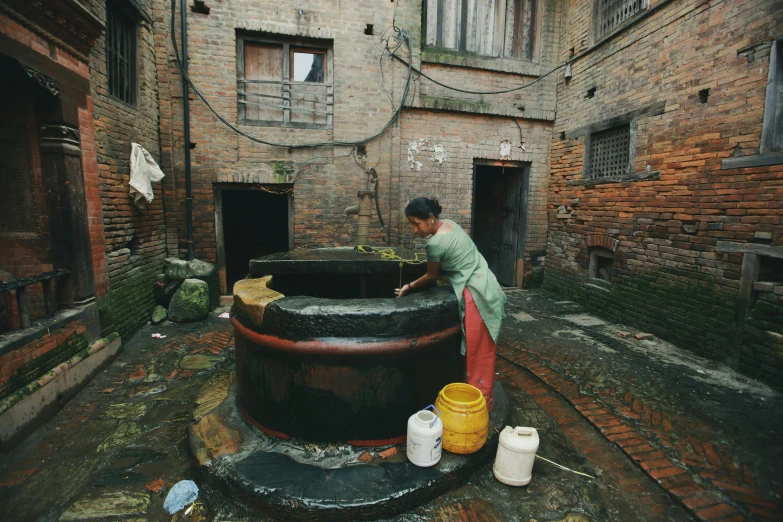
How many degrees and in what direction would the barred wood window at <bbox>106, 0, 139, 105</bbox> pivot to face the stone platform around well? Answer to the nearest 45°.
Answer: approximately 45° to its right

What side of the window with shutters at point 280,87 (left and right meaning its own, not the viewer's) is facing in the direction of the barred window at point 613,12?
left

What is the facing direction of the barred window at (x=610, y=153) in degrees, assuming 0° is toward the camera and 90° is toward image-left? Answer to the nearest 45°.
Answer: approximately 45°

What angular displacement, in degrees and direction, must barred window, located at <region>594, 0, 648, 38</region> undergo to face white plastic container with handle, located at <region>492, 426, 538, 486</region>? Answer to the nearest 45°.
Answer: approximately 45° to its left

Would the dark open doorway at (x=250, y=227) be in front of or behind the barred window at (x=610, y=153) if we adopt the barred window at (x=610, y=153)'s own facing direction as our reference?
in front

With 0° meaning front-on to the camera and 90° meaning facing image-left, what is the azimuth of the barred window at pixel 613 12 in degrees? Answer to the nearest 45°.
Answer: approximately 45°

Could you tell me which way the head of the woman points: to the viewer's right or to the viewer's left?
to the viewer's left

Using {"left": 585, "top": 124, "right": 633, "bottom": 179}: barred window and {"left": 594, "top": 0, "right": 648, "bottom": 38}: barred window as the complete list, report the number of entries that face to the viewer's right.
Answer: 0

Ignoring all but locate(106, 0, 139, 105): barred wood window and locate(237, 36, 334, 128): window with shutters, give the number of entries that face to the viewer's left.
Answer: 0

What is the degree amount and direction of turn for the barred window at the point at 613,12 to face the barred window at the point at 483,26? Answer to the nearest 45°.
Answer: approximately 45° to its right

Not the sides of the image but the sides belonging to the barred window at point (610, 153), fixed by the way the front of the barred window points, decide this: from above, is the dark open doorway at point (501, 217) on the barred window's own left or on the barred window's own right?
on the barred window's own right

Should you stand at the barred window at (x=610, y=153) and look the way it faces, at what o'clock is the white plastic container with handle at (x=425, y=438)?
The white plastic container with handle is roughly at 11 o'clock from the barred window.

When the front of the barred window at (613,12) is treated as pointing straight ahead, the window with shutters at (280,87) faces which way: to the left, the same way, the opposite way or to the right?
to the left

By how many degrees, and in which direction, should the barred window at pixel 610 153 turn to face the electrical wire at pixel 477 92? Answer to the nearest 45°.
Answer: approximately 45° to its right

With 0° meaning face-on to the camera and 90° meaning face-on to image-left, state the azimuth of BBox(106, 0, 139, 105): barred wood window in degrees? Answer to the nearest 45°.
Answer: approximately 315°

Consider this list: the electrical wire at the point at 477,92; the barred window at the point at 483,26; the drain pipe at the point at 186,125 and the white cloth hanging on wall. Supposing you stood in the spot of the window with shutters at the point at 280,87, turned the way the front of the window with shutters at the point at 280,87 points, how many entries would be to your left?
2
